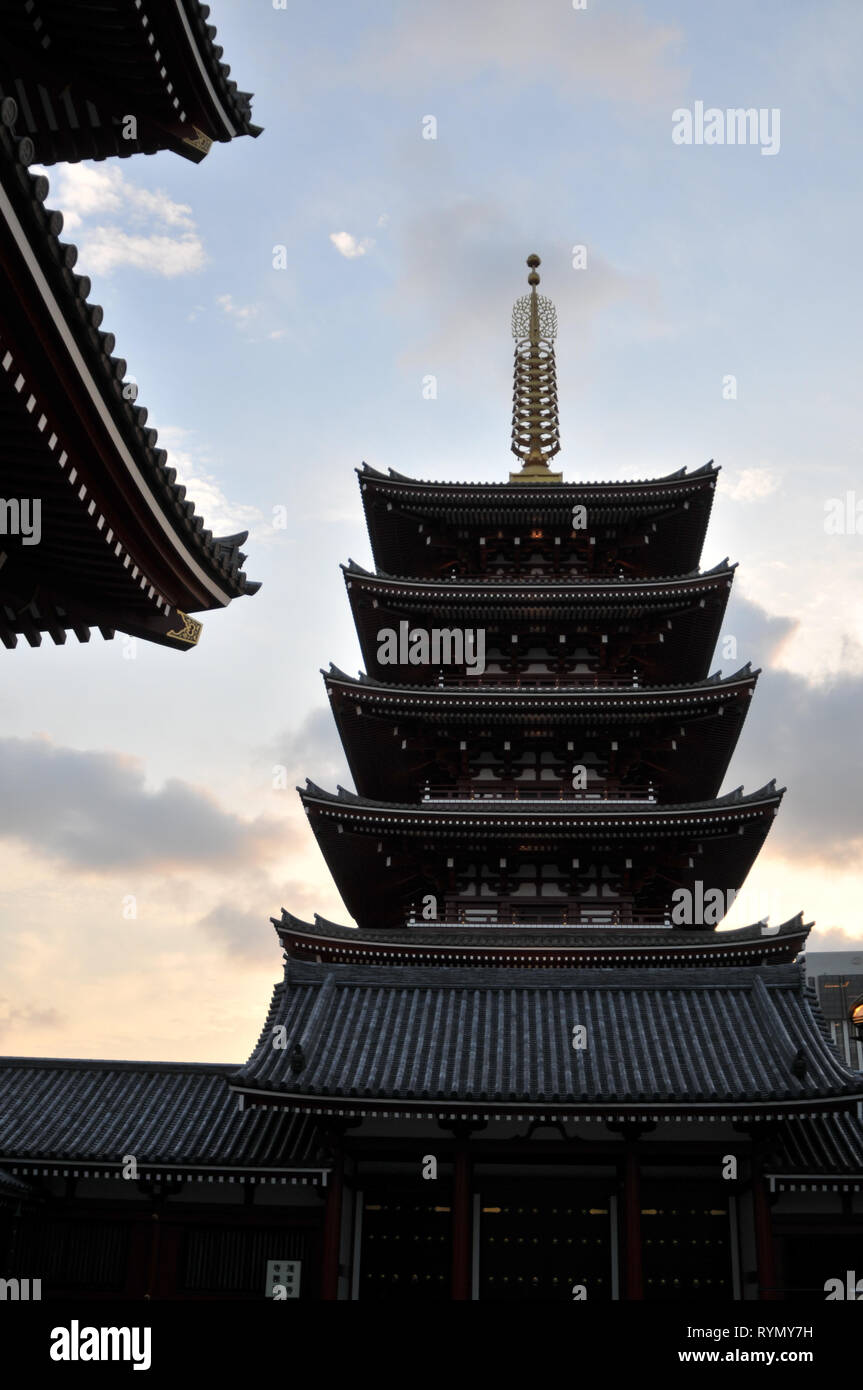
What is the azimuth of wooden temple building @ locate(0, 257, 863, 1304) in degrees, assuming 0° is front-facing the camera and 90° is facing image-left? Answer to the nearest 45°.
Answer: approximately 0°
